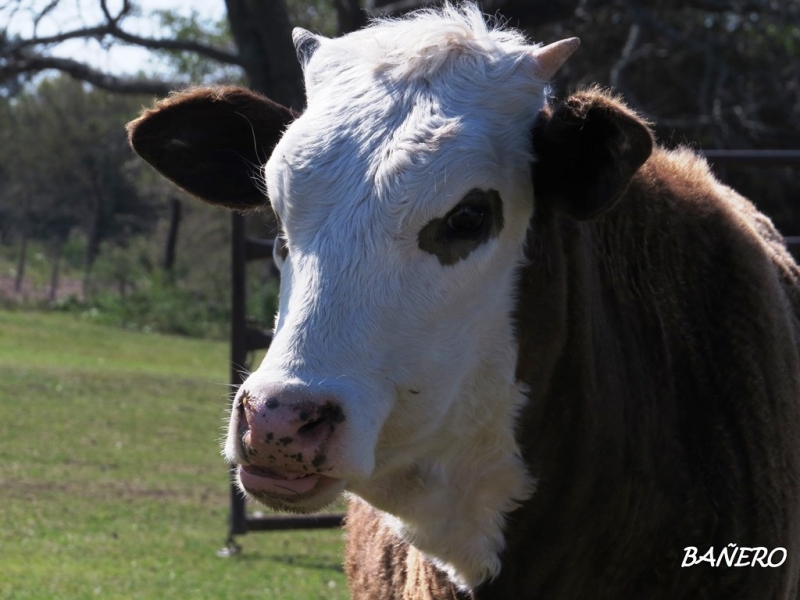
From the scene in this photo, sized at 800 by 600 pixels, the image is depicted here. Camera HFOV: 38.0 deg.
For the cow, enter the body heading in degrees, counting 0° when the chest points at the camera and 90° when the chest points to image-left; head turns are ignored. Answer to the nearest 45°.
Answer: approximately 45°

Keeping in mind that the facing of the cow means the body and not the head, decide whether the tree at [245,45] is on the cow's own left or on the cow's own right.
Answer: on the cow's own right

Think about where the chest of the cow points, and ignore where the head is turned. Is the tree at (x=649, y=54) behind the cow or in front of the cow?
behind

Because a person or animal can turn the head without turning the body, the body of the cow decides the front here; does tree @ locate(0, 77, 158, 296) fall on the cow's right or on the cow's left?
on the cow's right
